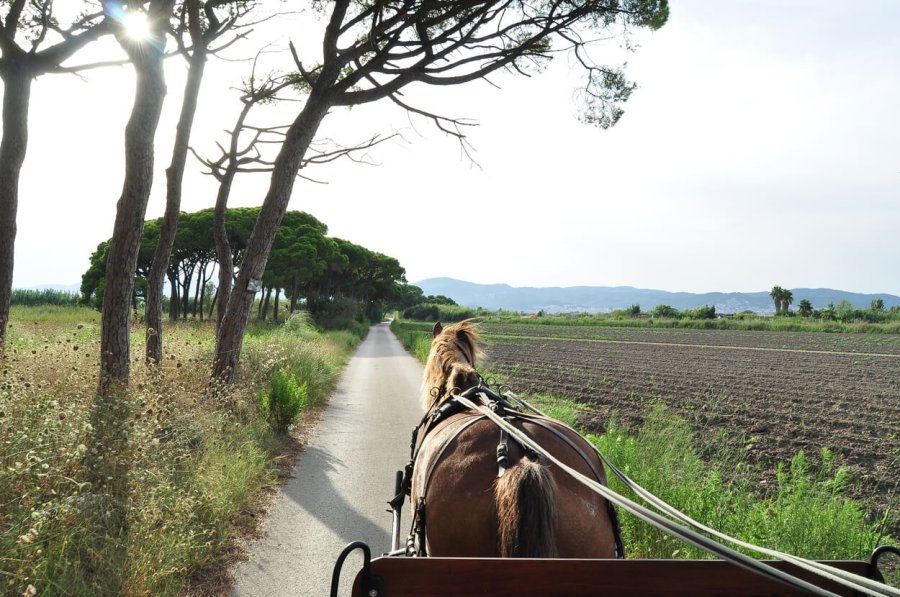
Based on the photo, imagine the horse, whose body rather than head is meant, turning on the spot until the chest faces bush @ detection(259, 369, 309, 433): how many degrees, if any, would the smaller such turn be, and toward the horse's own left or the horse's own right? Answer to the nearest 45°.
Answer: approximately 45° to the horse's own left

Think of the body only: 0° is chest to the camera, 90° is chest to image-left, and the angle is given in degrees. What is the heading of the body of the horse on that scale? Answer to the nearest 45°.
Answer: approximately 180°
